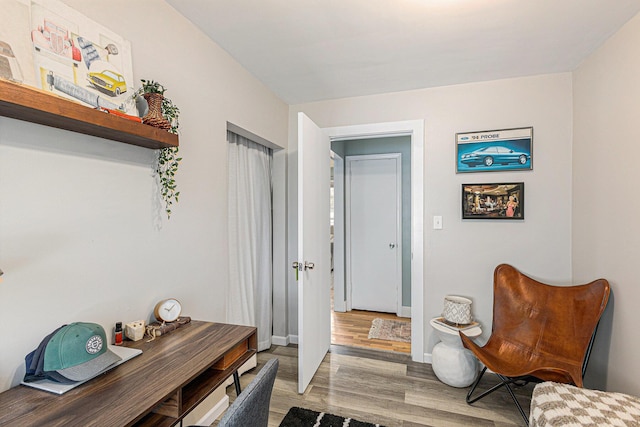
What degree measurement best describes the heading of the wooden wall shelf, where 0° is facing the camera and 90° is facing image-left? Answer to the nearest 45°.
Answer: approximately 315°

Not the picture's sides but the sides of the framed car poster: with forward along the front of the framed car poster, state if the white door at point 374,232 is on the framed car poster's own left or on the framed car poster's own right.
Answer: on the framed car poster's own right

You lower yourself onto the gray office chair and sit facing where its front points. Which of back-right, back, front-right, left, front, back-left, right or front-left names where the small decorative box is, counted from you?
front-right

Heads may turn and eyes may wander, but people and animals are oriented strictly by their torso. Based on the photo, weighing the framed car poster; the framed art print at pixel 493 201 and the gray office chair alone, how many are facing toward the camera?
2

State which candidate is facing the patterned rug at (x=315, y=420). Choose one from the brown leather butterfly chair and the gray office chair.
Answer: the brown leather butterfly chair

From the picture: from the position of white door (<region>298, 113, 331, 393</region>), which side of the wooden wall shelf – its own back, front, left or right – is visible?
left

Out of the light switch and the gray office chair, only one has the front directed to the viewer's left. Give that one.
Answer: the gray office chair

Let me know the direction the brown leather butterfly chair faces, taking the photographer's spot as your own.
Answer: facing the viewer and to the left of the viewer

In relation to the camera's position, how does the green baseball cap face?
facing the viewer and to the right of the viewer

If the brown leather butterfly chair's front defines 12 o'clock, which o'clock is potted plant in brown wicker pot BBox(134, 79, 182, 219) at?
The potted plant in brown wicker pot is roughly at 12 o'clock from the brown leather butterfly chair.

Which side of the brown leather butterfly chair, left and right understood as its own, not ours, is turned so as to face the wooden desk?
front

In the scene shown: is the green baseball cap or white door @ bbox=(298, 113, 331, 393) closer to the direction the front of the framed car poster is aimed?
the green baseball cap

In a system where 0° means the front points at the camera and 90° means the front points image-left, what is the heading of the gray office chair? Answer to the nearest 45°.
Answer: approximately 90°

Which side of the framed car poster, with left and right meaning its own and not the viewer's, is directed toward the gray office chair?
front

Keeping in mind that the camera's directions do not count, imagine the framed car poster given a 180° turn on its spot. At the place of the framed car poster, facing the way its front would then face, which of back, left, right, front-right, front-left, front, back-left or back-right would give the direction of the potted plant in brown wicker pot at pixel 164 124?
back-left

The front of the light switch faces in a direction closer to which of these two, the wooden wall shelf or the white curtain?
the wooden wall shelf

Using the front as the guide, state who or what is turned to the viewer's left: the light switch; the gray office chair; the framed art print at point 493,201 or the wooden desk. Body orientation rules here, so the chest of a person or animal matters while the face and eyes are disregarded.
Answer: the gray office chair
